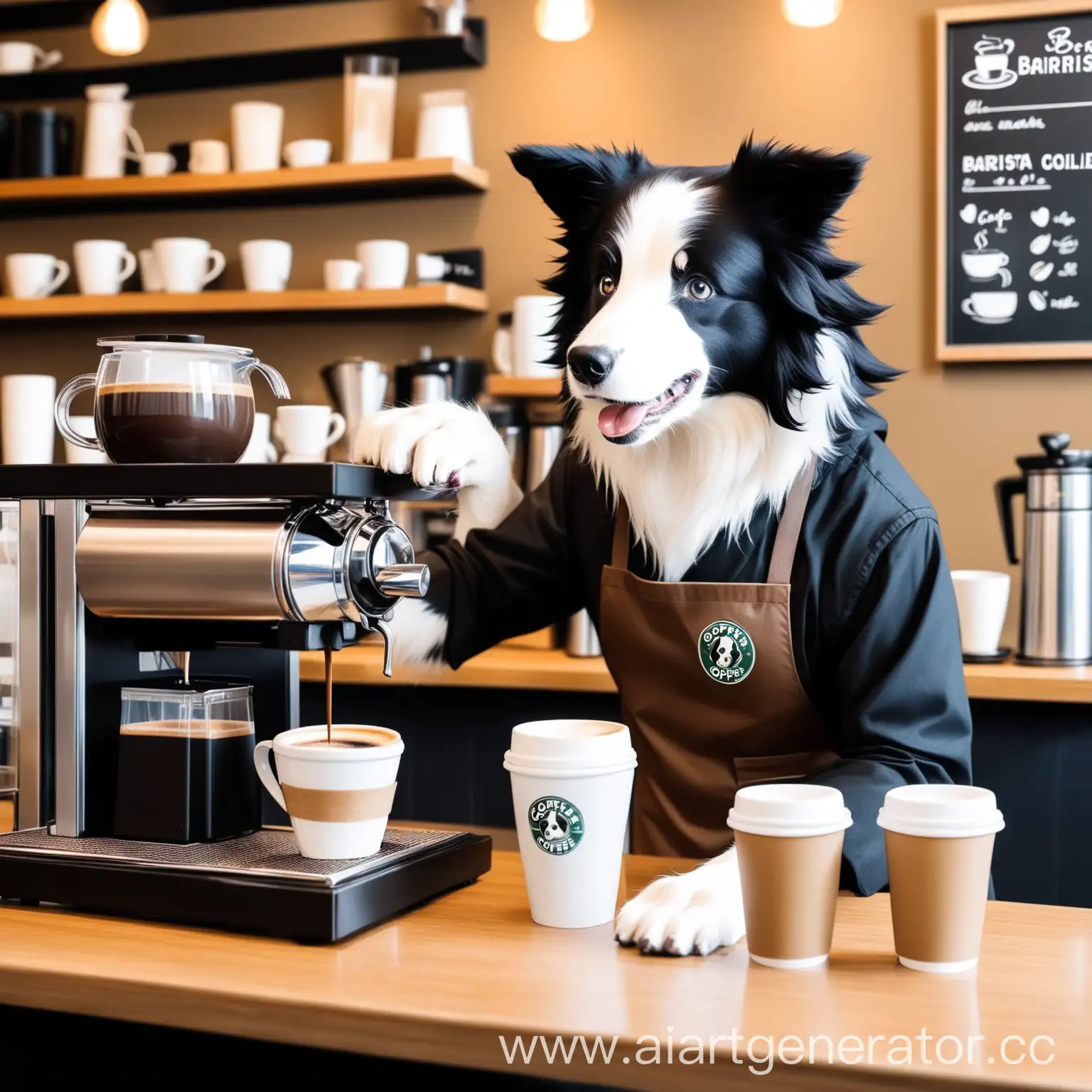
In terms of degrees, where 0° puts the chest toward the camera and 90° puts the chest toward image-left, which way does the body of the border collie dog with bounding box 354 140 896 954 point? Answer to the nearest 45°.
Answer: approximately 45°

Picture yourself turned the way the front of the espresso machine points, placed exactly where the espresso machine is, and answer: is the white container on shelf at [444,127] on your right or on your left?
on your left

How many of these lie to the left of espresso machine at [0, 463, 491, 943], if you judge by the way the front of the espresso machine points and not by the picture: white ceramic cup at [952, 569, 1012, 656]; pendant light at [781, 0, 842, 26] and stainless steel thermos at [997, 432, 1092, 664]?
3

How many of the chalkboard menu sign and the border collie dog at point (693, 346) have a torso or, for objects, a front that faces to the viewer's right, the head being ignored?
0

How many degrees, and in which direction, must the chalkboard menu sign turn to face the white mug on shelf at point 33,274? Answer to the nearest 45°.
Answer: approximately 90° to its right

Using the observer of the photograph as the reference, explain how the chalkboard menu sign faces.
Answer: facing the viewer

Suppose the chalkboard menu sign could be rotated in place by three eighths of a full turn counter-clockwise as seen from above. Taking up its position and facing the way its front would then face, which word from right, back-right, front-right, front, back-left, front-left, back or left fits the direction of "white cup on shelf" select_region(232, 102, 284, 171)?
back-left

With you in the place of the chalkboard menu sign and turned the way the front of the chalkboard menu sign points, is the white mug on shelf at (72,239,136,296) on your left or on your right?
on your right
